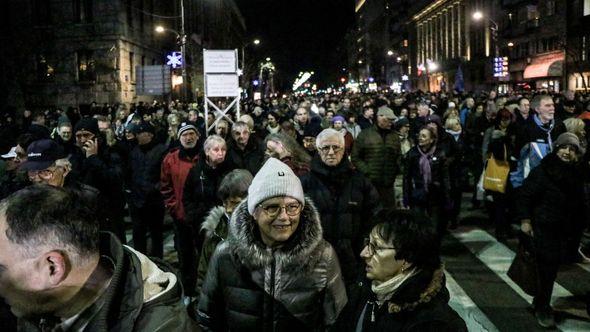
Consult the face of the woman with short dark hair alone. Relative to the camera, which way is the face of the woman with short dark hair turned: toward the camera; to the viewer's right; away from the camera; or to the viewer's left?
to the viewer's left

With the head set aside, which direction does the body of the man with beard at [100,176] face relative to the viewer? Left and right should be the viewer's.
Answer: facing the viewer and to the left of the viewer

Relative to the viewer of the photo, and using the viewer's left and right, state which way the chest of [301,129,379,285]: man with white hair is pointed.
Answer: facing the viewer

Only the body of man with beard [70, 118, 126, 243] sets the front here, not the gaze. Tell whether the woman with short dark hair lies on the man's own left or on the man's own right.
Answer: on the man's own left

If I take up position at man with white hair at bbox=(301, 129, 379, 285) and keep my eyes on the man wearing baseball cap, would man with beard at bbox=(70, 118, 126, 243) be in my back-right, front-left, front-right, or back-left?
front-right

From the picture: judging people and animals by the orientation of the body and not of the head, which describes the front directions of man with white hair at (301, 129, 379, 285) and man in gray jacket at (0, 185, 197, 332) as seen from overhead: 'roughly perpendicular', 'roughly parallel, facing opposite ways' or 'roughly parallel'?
roughly perpendicular

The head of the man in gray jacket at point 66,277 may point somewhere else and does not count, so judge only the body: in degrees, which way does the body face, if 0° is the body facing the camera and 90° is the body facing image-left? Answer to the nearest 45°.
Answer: approximately 90°

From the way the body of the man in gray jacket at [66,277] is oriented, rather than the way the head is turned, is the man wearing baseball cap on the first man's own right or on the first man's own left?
on the first man's own right

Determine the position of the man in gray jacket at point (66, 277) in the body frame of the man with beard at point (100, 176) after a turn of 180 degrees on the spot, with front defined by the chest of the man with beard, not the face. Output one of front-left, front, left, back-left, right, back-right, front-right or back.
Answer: back-right

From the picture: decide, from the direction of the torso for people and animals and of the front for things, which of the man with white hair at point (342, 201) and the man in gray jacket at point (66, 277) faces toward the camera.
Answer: the man with white hair

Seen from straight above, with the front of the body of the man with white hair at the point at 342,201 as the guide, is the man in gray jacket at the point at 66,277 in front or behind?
in front

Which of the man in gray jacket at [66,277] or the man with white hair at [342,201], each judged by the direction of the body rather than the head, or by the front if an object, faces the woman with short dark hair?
the man with white hair
